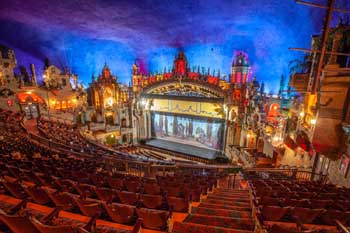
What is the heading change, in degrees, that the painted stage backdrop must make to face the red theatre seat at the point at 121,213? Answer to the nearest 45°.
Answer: approximately 45° to its left

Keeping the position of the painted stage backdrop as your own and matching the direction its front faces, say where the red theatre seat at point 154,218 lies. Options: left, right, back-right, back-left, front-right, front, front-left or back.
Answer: front-left

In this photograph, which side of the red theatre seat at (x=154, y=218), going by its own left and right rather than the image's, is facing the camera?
back

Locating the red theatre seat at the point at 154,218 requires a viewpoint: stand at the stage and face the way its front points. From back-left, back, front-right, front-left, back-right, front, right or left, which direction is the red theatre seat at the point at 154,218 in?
front-left

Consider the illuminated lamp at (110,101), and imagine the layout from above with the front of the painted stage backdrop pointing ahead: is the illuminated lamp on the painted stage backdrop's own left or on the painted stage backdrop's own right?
on the painted stage backdrop's own right

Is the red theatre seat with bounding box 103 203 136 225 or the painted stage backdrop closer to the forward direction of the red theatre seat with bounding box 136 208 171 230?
the painted stage backdrop

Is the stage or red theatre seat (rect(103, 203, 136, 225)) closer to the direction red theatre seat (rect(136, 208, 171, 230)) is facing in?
the stage

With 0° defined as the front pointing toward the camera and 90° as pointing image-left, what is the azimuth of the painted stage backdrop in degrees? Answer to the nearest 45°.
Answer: approximately 45°

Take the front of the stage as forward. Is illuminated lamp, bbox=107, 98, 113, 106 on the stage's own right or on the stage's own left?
on the stage's own right

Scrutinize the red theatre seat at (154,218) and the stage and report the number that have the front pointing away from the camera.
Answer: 1

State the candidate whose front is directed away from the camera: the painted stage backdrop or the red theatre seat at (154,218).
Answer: the red theatre seat
